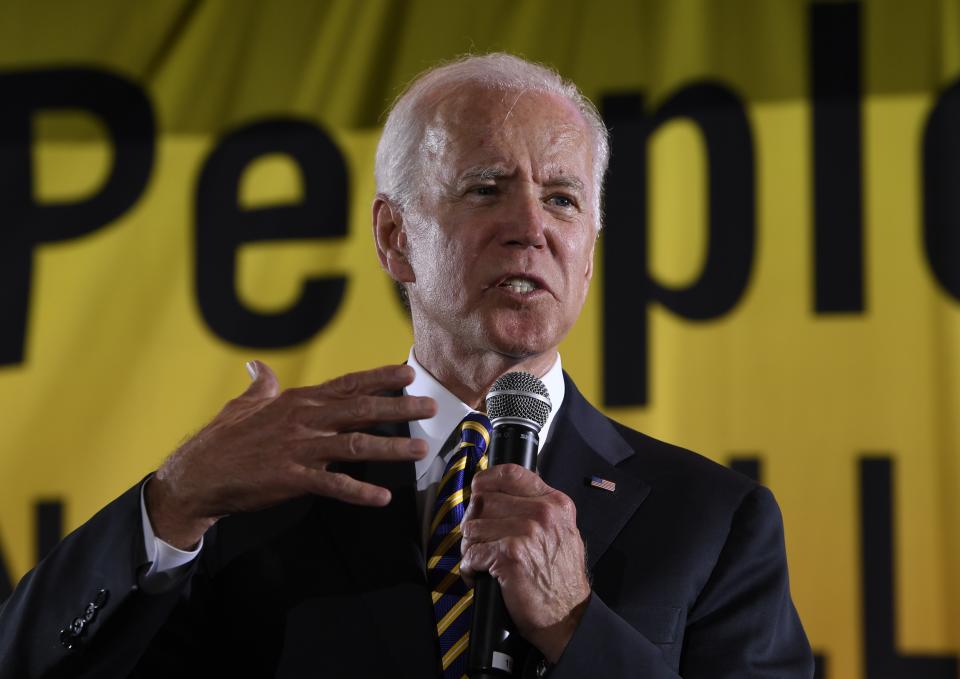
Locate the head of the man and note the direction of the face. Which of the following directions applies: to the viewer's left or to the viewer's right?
to the viewer's right

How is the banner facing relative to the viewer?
toward the camera

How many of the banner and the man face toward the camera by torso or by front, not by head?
2

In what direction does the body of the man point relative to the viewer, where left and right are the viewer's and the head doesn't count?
facing the viewer

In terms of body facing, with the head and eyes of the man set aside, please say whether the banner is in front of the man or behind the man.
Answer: behind

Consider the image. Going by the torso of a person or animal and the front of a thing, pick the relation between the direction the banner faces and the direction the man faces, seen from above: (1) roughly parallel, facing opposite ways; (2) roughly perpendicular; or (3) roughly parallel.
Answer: roughly parallel

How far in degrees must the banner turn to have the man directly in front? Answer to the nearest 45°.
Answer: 0° — it already faces them
